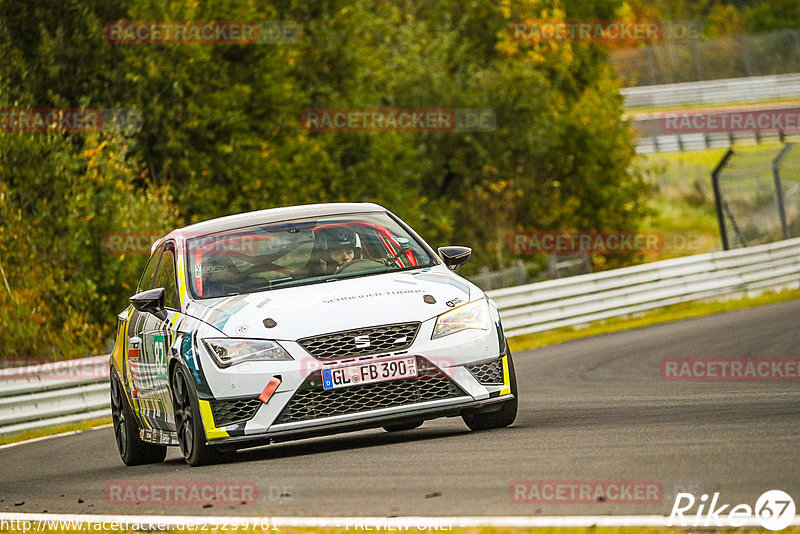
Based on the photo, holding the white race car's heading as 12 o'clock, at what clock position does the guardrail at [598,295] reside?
The guardrail is roughly at 8 o'clock from the white race car.
